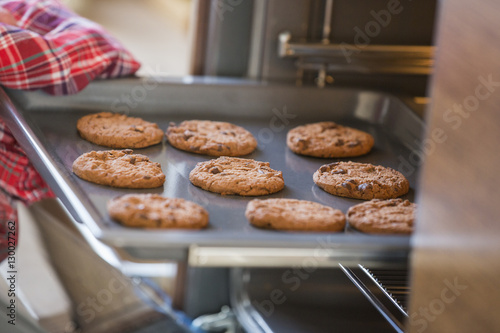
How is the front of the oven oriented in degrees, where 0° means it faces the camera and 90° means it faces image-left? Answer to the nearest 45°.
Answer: approximately 45°
